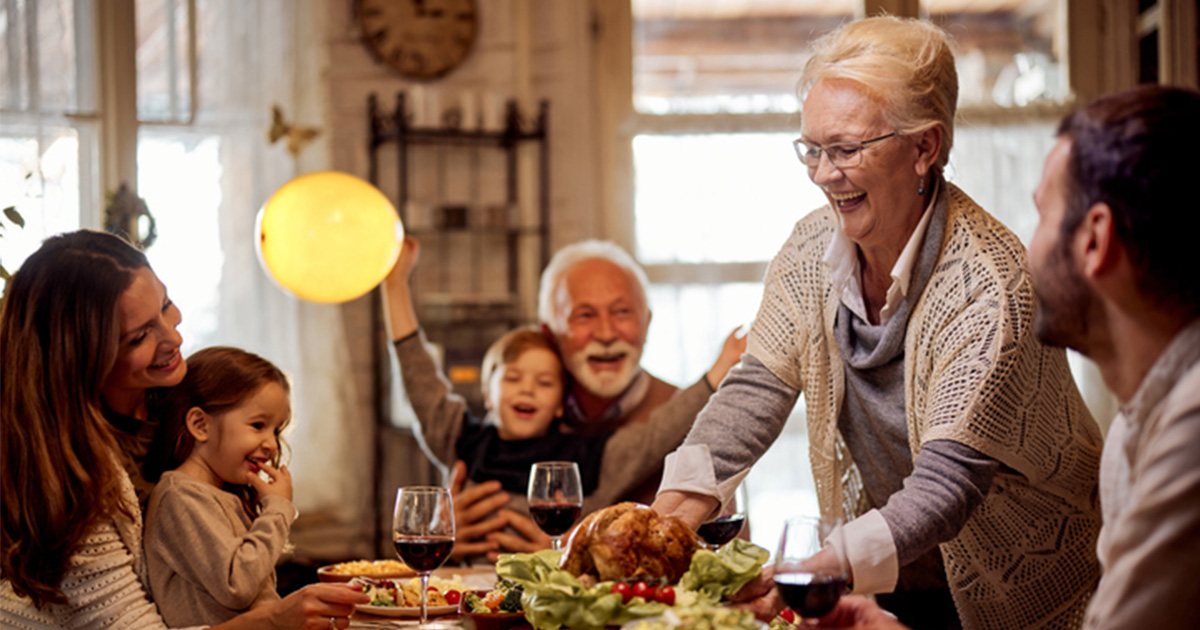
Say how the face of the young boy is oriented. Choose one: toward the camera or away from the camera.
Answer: toward the camera

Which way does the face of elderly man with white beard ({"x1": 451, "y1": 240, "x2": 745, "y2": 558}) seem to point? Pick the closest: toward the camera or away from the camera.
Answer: toward the camera

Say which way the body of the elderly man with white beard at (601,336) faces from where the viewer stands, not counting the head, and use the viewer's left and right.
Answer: facing the viewer

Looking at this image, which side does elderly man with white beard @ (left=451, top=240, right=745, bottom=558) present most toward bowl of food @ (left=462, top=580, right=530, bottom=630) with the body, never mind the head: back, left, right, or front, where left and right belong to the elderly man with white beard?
front

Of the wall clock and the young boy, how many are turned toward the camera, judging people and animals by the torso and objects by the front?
2

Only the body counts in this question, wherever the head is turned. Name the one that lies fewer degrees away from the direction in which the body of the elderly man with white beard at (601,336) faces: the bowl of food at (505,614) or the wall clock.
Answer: the bowl of food

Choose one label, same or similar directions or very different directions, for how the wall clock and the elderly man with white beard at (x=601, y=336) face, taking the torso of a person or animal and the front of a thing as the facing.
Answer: same or similar directions

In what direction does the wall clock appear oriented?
toward the camera

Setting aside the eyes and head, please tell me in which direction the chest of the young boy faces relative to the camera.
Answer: toward the camera

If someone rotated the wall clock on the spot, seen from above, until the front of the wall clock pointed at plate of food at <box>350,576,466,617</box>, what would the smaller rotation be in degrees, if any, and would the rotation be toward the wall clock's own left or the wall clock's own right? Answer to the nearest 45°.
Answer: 0° — it already faces it

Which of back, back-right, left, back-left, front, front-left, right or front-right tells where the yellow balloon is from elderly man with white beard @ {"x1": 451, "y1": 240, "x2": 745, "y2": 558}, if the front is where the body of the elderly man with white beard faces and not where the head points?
front-right

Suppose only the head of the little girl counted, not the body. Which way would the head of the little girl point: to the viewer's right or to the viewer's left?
to the viewer's right

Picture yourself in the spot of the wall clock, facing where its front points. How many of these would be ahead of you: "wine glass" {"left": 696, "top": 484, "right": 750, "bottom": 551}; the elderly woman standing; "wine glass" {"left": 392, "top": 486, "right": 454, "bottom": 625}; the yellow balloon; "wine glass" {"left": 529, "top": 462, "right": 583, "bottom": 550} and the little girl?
6

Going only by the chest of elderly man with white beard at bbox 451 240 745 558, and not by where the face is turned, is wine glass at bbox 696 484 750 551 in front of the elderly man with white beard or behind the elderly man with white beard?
in front

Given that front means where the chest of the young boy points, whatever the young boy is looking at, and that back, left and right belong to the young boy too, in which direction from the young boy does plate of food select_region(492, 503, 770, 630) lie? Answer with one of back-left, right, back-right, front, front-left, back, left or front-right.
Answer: front

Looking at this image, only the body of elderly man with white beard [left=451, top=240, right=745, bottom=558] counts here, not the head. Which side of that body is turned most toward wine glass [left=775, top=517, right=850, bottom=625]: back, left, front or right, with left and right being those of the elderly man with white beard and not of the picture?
front

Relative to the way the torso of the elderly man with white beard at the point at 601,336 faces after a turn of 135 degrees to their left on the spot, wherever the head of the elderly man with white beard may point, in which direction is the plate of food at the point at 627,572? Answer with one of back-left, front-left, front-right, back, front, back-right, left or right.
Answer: back-right

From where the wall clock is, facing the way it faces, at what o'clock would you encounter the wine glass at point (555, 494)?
The wine glass is roughly at 12 o'clock from the wall clock.
